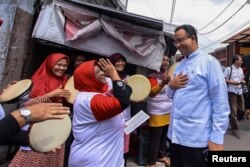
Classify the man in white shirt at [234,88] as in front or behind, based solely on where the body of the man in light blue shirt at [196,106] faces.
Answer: behind

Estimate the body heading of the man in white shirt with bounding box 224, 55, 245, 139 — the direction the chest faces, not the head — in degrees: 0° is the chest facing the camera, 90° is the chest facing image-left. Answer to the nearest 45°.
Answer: approximately 315°

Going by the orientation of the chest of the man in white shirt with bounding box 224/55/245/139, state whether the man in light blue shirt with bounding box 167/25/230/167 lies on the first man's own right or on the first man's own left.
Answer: on the first man's own right

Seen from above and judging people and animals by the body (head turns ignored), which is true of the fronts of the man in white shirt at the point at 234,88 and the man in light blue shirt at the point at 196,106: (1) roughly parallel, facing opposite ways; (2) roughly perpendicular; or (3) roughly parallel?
roughly perpendicular

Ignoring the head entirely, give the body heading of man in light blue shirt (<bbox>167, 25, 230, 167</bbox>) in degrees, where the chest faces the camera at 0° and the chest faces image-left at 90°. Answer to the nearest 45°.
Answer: approximately 45°
